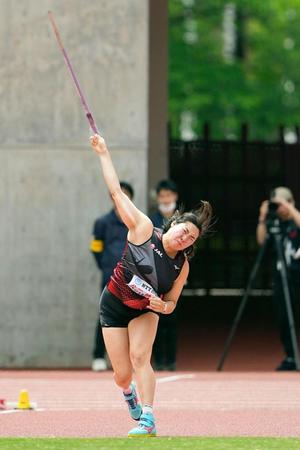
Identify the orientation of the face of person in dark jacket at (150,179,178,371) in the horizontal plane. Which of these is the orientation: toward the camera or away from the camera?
toward the camera

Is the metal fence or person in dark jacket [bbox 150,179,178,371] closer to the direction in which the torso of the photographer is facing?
the person in dark jacket

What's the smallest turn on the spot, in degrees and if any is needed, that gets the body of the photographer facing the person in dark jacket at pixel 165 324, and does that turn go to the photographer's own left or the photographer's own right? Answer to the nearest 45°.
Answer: approximately 45° to the photographer's own right

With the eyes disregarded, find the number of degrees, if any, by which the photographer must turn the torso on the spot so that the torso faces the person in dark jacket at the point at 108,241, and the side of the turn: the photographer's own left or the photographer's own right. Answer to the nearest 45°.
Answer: approximately 45° to the photographer's own right

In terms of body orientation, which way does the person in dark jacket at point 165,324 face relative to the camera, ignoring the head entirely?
toward the camera

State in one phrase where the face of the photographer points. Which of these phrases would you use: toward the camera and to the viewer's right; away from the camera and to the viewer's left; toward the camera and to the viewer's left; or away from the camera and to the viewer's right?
toward the camera and to the viewer's left

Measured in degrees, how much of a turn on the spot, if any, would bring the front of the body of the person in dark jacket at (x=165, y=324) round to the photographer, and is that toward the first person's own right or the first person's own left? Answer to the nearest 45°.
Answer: approximately 90° to the first person's own left

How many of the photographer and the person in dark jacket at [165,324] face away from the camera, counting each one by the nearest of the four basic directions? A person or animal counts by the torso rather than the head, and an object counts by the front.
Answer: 0

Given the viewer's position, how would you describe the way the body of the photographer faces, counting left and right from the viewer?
facing the viewer and to the left of the viewer

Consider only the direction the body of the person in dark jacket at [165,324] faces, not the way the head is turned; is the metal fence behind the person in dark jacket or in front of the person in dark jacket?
behind
